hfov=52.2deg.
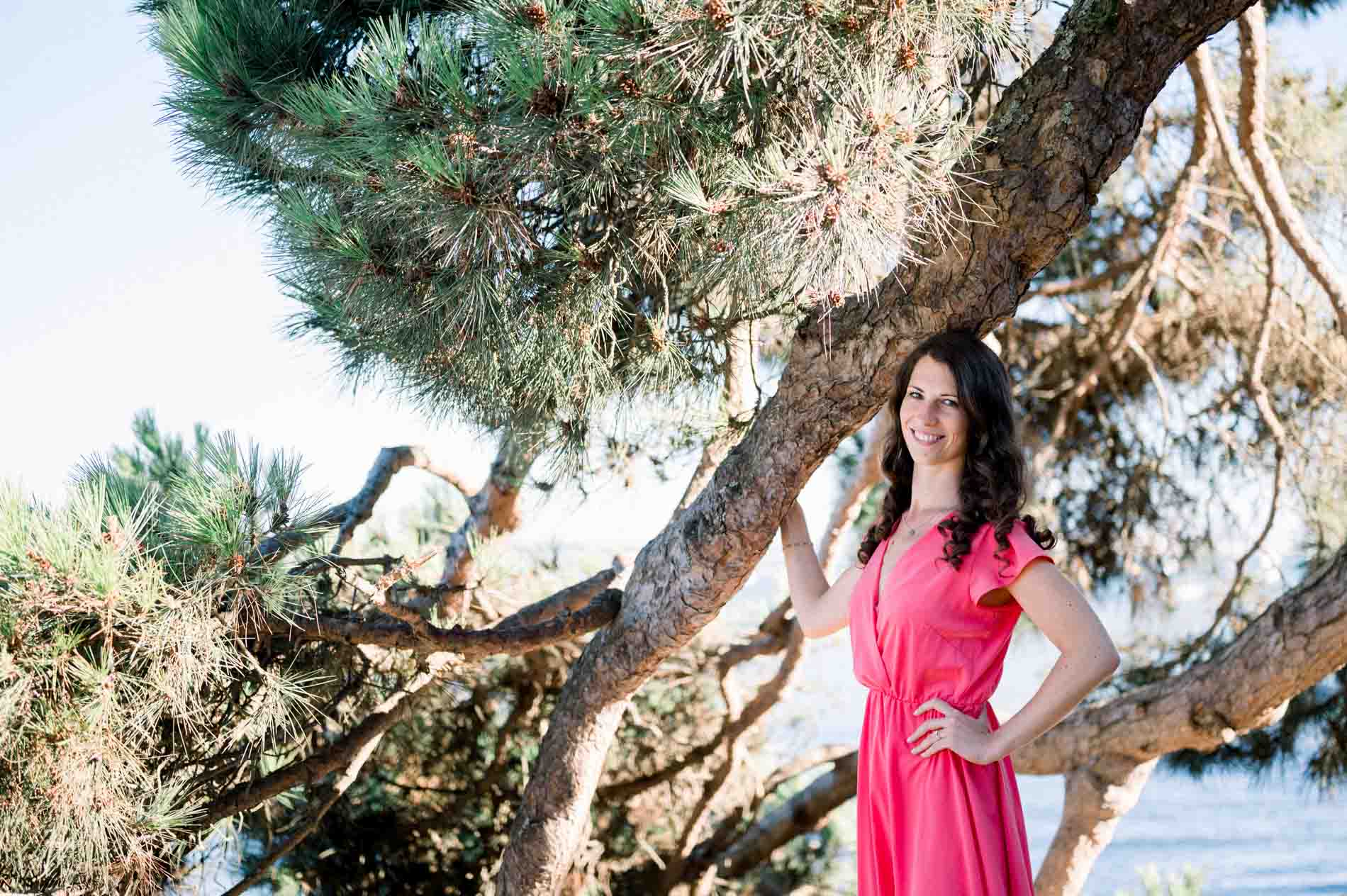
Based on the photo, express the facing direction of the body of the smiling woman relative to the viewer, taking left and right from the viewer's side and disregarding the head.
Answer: facing the viewer and to the left of the viewer
